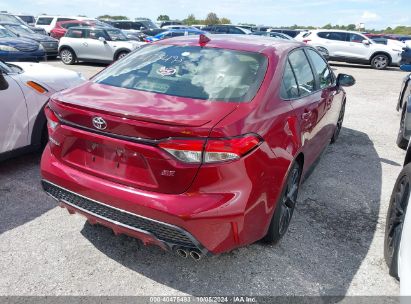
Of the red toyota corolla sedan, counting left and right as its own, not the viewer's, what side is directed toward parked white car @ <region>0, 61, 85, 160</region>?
left

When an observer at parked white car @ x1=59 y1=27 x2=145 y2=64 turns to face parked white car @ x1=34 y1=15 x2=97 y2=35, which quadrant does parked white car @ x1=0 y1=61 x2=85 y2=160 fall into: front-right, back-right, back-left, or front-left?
back-left

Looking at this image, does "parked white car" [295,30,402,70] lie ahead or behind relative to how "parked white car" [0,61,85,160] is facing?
ahead

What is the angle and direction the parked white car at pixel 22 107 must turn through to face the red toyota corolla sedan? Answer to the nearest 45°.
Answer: approximately 90° to its right

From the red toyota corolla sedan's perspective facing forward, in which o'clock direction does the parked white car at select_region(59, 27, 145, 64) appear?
The parked white car is roughly at 10 o'clock from the red toyota corolla sedan.

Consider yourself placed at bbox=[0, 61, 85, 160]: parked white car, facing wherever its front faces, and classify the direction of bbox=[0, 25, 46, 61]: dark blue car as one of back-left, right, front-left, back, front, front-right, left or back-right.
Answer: front-left

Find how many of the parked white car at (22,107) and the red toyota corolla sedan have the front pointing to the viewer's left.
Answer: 0

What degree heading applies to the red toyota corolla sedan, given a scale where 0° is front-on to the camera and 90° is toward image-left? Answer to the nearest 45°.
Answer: approximately 225°

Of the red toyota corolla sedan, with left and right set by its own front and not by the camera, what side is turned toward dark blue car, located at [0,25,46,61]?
left

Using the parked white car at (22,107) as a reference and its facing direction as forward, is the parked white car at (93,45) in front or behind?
in front

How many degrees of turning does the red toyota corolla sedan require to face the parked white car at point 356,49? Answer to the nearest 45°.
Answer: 0° — it already faces it
